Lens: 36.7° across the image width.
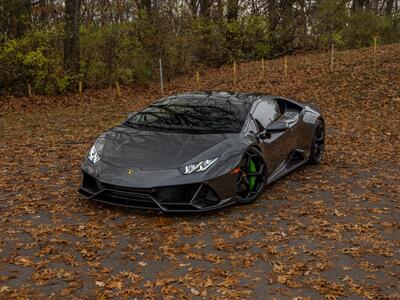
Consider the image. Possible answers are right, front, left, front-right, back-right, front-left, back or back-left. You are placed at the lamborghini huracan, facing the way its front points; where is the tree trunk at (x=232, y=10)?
back-right

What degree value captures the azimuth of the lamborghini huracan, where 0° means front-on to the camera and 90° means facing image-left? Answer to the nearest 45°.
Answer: approximately 45°

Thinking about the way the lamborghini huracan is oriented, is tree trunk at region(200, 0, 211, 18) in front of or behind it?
behind

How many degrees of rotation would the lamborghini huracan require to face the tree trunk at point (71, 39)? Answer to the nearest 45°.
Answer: approximately 135° to its right
